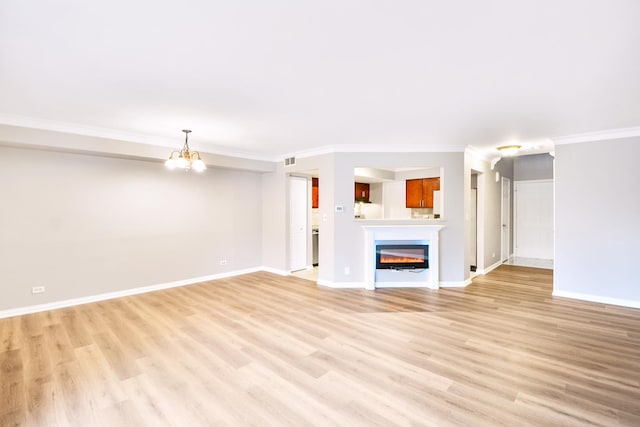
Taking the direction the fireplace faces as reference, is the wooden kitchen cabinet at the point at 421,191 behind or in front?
behind

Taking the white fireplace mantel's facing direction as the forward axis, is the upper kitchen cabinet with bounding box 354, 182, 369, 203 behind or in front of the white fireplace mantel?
behind

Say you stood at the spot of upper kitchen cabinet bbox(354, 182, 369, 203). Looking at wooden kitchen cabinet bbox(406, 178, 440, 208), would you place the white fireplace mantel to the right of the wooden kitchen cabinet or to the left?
right

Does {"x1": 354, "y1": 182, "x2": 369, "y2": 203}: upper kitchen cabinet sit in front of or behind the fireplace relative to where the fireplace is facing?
behind

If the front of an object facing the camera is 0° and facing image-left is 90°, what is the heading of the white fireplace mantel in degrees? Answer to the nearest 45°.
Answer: approximately 0°

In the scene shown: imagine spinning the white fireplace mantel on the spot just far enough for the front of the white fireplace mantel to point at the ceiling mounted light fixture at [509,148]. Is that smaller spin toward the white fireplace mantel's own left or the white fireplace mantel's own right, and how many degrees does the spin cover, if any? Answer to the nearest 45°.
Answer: approximately 90° to the white fireplace mantel's own left

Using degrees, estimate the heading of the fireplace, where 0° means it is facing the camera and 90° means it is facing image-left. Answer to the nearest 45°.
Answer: approximately 0°
